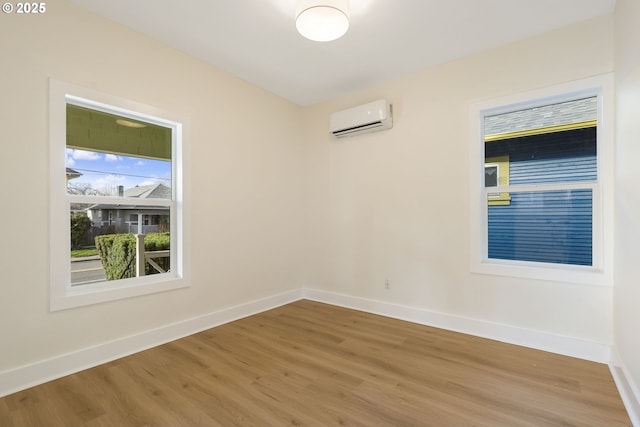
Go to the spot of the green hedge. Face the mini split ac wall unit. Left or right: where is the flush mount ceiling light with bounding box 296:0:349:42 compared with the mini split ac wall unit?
right

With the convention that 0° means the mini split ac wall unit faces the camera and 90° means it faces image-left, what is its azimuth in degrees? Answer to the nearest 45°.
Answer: approximately 45°

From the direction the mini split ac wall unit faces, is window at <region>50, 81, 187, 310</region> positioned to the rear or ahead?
ahead

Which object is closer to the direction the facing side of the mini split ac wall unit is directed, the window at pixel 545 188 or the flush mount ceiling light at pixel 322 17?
the flush mount ceiling light

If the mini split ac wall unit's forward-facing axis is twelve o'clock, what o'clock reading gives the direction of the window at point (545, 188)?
The window is roughly at 8 o'clock from the mini split ac wall unit.

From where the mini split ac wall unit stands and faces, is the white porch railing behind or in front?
in front
